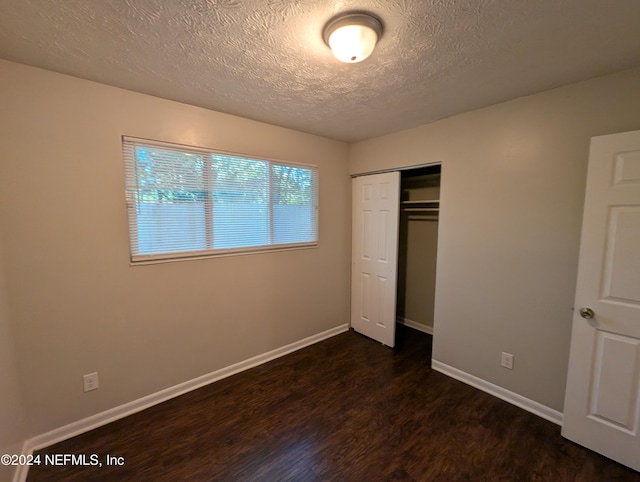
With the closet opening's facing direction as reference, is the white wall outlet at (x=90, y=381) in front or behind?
in front

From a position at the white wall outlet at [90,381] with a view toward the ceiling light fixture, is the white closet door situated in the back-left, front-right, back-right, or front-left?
front-left

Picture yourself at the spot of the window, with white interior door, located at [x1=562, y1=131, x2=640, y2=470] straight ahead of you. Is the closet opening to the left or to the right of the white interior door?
left

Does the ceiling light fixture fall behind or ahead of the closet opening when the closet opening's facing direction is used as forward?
ahead

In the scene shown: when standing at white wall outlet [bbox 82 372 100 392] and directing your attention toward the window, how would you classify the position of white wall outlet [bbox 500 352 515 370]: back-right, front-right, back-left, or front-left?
front-right

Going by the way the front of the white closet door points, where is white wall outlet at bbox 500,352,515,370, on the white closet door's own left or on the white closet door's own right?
on the white closet door's own left

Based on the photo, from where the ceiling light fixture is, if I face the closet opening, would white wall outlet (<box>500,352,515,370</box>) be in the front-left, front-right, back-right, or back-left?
front-right

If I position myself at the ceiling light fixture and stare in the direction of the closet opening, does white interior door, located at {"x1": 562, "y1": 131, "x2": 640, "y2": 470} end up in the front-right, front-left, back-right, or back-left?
front-right

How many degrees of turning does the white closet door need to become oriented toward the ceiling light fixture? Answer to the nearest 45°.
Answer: approximately 45° to its left

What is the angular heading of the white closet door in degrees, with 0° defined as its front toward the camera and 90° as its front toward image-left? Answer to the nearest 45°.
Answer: approximately 45°

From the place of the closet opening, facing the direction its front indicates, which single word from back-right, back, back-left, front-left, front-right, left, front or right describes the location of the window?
front

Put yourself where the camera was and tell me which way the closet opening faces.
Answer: facing the viewer and to the left of the viewer
